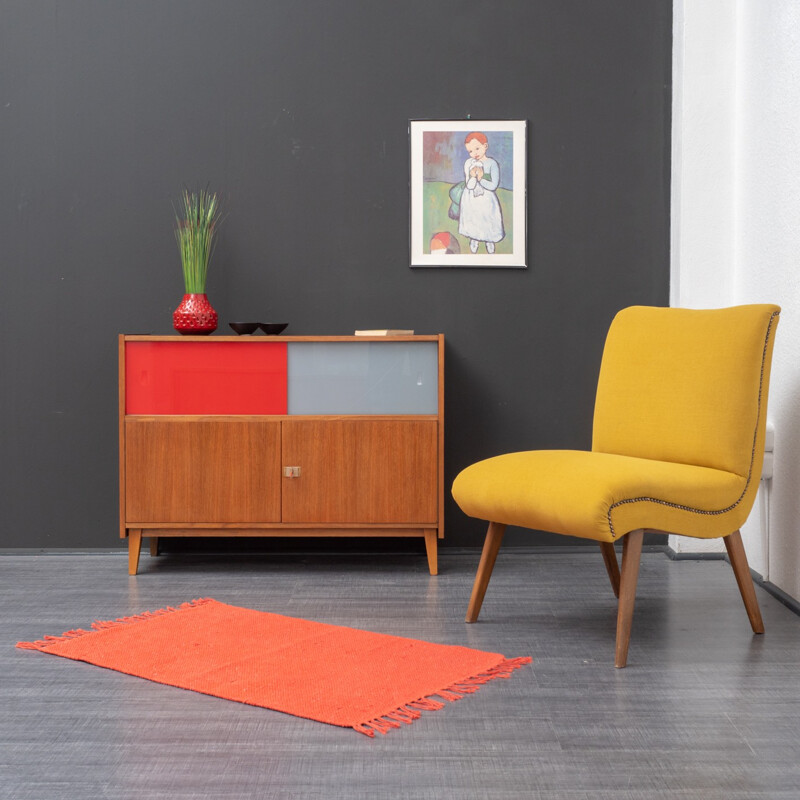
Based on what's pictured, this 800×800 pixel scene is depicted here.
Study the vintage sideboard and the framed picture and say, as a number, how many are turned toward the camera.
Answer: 2

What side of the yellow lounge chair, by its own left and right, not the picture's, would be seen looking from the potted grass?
right

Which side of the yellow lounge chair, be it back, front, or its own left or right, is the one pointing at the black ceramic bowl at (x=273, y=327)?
right

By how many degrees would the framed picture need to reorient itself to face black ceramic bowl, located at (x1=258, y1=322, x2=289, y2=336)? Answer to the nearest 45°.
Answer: approximately 45° to its right

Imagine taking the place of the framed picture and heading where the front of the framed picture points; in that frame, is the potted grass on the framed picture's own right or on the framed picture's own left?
on the framed picture's own right

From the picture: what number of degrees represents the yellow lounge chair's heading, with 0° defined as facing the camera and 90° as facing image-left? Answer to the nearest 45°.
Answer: approximately 45°

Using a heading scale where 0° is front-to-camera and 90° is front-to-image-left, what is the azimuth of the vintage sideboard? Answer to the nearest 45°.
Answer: approximately 0°
